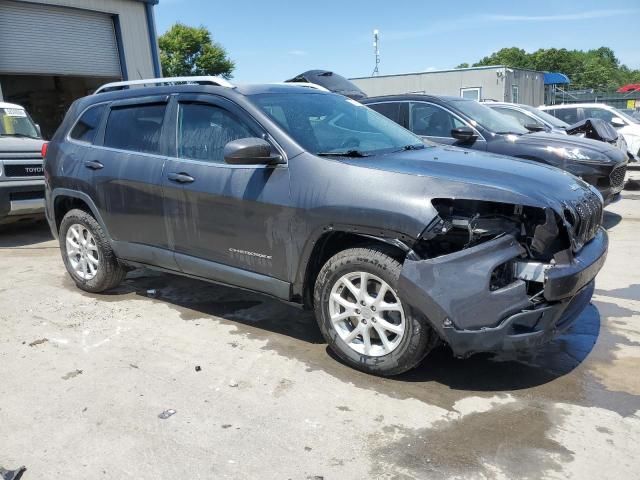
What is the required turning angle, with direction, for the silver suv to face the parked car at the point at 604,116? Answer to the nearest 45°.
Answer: approximately 90° to its left

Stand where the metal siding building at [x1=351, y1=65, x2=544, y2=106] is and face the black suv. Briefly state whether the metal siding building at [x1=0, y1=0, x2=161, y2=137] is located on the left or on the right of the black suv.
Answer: right

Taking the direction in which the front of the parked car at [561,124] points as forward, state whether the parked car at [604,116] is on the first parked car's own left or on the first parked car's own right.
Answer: on the first parked car's own left

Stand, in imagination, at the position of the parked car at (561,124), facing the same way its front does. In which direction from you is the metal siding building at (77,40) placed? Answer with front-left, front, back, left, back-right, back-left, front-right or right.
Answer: back-right

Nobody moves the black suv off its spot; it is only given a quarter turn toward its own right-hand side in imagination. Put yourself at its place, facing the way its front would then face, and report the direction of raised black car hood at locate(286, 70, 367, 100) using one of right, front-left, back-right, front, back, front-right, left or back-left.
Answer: right

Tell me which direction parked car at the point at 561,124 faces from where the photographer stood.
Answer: facing the viewer and to the right of the viewer

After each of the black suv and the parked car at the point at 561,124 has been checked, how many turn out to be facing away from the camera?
0

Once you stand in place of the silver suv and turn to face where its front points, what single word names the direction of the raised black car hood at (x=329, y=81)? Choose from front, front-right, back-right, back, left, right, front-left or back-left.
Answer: left

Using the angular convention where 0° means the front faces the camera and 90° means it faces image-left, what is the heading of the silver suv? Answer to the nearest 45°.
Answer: approximately 0°
